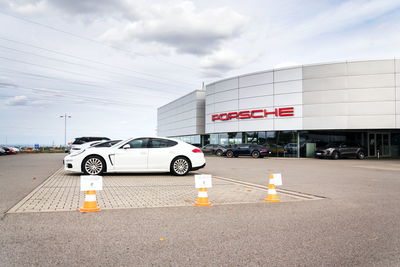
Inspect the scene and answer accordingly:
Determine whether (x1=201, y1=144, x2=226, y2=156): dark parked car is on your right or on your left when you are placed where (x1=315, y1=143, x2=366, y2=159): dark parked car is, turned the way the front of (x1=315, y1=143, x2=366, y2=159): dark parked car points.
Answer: on your right

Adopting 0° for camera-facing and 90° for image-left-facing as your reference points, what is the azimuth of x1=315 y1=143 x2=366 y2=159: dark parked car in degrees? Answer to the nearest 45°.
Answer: approximately 45°

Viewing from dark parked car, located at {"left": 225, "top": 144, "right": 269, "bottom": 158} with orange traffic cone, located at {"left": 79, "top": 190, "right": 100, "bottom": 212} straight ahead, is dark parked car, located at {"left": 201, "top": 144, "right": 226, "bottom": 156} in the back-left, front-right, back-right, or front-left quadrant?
back-right

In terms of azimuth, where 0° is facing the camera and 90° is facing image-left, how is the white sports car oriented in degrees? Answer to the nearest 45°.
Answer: approximately 90°

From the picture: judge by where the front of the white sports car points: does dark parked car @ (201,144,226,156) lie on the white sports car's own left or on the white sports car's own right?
on the white sports car's own right

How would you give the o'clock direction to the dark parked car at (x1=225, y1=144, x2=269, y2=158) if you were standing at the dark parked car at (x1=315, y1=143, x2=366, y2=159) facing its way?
the dark parked car at (x1=225, y1=144, x2=269, y2=158) is roughly at 1 o'clock from the dark parked car at (x1=315, y1=143, x2=366, y2=159).

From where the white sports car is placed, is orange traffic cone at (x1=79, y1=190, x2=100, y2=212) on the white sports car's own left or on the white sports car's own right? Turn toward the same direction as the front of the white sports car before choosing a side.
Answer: on the white sports car's own left

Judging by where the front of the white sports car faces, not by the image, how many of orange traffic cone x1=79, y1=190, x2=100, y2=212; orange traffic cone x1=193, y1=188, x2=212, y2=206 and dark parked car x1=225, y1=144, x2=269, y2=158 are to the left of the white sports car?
2

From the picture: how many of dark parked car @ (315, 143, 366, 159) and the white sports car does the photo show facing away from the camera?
0
